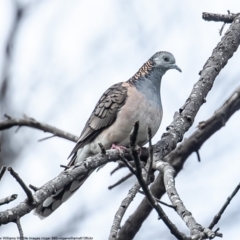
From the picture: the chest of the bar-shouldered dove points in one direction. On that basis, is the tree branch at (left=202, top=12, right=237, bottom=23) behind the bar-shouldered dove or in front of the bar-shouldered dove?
in front

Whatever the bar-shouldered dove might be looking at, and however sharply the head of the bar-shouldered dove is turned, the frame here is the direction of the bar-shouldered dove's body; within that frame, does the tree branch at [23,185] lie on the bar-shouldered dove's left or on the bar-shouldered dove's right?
on the bar-shouldered dove's right

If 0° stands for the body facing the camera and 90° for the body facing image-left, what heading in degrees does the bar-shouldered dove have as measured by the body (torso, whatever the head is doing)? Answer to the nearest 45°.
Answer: approximately 270°
